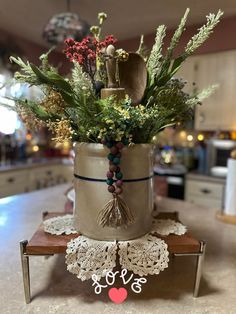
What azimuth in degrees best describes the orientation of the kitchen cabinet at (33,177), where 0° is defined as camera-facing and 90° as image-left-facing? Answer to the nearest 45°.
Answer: approximately 315°

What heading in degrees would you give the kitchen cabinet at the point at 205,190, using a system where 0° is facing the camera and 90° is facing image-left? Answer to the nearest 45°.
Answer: approximately 45°
